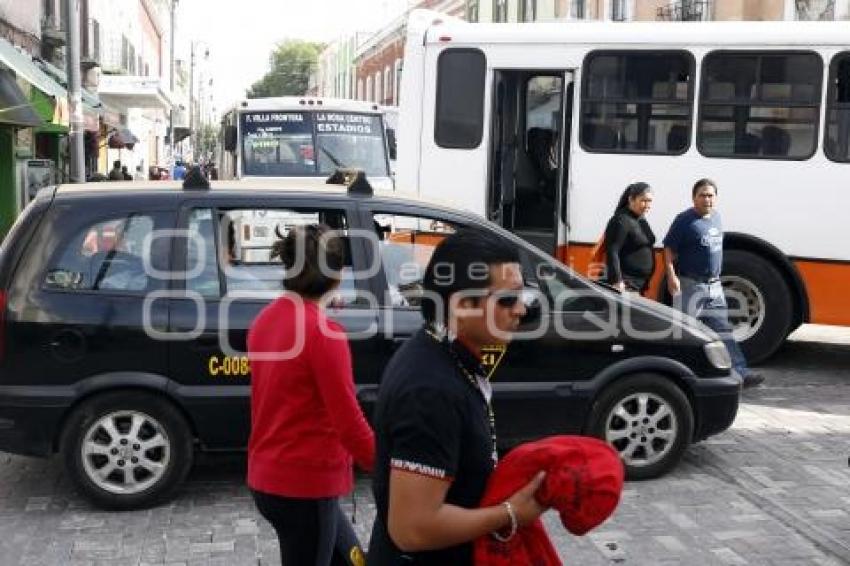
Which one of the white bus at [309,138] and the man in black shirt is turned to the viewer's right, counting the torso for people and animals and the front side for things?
the man in black shirt

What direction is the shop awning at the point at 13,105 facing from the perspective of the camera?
to the viewer's right

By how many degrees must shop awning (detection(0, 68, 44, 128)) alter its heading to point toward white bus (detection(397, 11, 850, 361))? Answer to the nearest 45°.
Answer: approximately 45° to its right

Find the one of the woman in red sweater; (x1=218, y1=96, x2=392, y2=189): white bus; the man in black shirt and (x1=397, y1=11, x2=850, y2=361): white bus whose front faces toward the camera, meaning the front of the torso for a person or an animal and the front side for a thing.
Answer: (x1=218, y1=96, x2=392, y2=189): white bus

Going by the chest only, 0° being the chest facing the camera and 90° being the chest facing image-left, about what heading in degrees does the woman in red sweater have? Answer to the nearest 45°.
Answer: approximately 225°

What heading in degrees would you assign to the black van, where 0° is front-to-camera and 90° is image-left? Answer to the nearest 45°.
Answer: approximately 270°

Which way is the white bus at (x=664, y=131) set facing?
to the viewer's right

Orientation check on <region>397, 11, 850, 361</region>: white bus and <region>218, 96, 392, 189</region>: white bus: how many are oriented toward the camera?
1

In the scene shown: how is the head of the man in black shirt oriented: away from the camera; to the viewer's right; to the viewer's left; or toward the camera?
to the viewer's right

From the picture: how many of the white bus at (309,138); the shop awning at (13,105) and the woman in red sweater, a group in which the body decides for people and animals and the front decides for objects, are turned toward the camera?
1

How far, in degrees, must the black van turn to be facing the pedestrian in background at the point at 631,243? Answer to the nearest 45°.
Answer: approximately 45° to its left

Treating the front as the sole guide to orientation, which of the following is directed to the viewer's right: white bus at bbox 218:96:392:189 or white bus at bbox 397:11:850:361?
white bus at bbox 397:11:850:361

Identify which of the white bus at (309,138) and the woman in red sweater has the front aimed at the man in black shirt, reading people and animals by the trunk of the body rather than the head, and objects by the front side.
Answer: the white bus

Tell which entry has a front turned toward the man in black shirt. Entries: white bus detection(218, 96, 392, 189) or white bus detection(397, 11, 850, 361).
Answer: white bus detection(218, 96, 392, 189)

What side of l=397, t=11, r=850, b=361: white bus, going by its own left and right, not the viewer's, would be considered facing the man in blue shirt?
right
